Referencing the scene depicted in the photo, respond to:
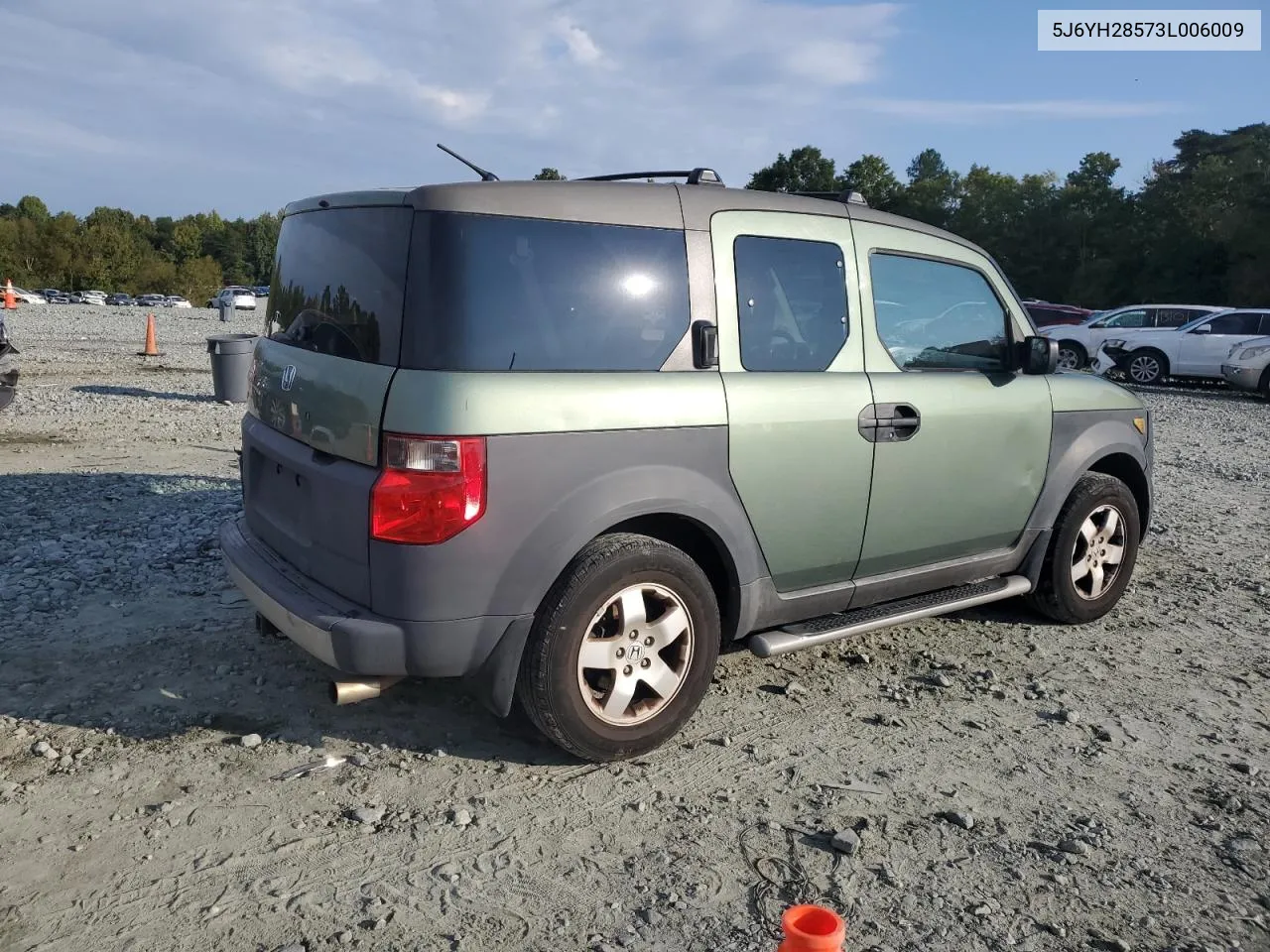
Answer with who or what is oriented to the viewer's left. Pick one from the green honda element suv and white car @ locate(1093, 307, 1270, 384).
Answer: the white car

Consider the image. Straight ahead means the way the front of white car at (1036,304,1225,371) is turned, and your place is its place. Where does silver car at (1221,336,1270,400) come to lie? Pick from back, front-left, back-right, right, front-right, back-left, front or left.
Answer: back-left

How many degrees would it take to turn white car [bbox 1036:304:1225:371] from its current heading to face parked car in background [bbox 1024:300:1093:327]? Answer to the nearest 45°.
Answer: approximately 90° to its right

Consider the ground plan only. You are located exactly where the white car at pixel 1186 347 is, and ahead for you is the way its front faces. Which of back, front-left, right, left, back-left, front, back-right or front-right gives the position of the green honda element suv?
left

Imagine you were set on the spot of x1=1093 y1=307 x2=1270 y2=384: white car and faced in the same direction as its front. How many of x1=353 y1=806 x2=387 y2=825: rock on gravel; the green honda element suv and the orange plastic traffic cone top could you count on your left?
3

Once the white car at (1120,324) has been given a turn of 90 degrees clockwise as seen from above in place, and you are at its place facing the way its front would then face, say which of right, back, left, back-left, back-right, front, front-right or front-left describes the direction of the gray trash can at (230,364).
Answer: back-left

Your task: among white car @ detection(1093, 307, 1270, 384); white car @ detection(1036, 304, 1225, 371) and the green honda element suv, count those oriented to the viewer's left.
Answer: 2

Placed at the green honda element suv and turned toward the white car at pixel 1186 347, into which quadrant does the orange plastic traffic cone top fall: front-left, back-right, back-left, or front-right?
back-right

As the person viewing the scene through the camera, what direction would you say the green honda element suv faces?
facing away from the viewer and to the right of the viewer

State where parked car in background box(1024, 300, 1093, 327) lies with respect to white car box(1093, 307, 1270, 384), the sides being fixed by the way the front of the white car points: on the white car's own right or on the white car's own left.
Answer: on the white car's own right

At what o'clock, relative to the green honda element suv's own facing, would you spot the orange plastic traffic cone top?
The orange plastic traffic cone top is roughly at 4 o'clock from the green honda element suv.

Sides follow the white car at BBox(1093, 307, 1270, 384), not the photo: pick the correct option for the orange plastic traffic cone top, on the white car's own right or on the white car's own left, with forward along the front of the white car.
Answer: on the white car's own left

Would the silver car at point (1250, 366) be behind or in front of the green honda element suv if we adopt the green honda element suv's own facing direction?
in front

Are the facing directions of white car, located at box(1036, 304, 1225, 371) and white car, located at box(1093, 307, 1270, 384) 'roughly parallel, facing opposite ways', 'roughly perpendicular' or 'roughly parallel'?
roughly parallel

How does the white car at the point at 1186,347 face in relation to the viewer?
to the viewer's left

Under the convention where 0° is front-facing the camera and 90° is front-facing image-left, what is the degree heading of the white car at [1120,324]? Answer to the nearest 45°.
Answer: approximately 90°

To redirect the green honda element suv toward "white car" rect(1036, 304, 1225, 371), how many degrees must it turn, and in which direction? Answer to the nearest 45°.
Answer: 0° — it already faces it

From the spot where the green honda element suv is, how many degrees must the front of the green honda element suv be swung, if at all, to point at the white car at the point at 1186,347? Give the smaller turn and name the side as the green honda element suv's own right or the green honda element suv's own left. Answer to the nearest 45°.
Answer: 0° — it already faces it
